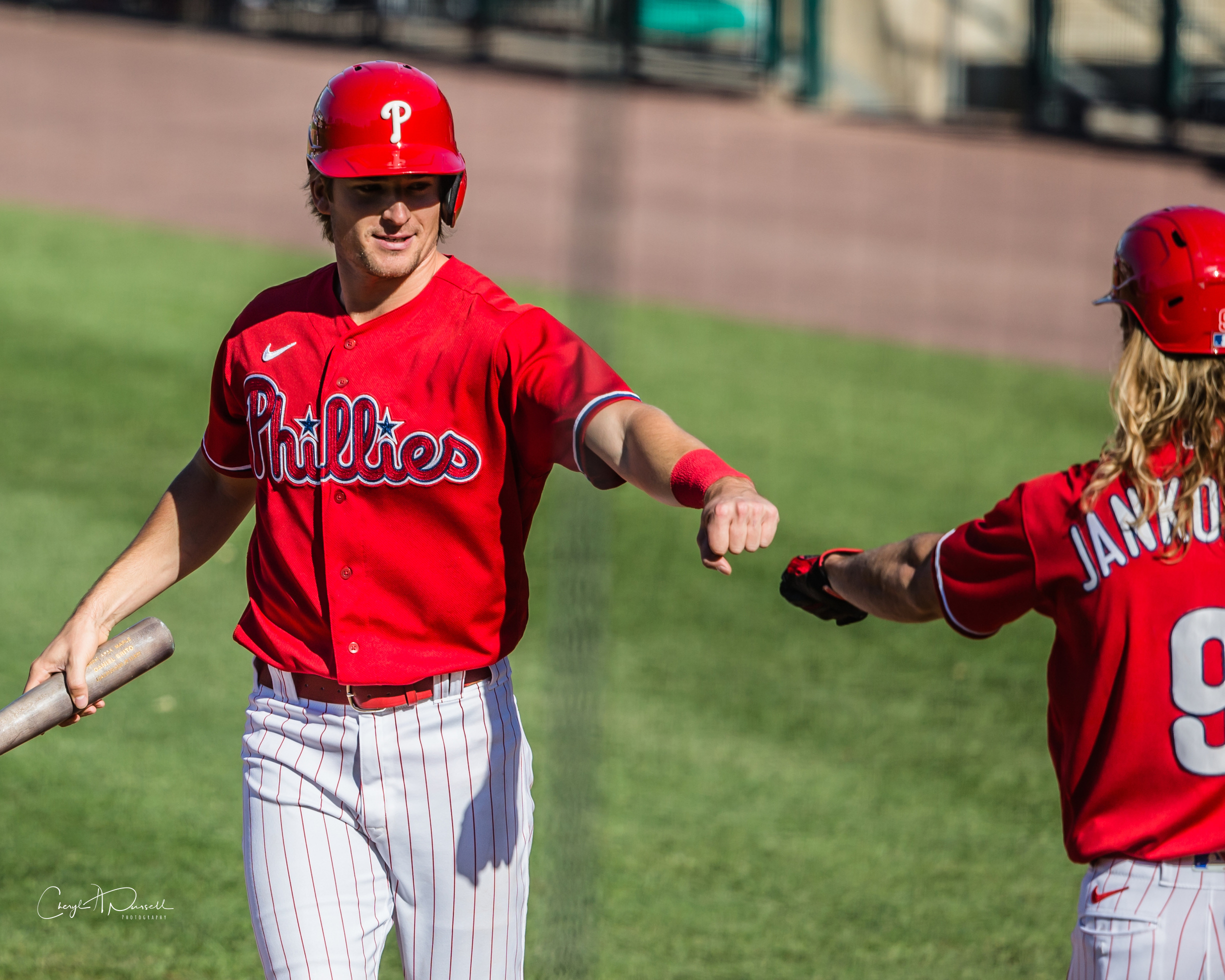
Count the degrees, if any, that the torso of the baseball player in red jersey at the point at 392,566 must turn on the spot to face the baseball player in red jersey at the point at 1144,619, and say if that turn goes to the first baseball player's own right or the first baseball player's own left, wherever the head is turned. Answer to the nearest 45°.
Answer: approximately 45° to the first baseball player's own left

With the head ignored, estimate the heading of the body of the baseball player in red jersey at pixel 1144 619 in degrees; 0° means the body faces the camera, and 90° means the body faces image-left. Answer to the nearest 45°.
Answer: approximately 180°

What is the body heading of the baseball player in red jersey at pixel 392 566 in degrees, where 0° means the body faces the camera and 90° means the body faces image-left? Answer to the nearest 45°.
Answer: approximately 0°

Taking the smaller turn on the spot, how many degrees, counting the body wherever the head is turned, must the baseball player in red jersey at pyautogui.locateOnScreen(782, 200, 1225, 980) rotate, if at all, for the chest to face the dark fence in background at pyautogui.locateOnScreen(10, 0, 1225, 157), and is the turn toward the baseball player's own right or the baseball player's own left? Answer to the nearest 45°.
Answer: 0° — they already face it

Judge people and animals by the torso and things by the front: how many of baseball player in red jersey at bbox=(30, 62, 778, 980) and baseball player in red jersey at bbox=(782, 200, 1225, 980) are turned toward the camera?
1

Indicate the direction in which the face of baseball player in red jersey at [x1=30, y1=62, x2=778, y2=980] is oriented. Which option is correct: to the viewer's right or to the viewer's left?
to the viewer's right

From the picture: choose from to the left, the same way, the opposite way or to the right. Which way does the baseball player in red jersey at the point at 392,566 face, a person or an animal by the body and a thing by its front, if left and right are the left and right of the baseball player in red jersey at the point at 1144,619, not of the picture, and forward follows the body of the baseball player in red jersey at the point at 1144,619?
the opposite way

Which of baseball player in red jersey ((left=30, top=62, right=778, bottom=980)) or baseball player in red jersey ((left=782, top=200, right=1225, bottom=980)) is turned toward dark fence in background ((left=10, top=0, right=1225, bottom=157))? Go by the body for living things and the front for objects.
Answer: baseball player in red jersey ((left=782, top=200, right=1225, bottom=980))

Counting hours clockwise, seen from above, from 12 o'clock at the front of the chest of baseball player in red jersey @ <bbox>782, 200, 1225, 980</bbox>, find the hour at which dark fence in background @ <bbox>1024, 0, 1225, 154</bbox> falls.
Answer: The dark fence in background is roughly at 12 o'clock from the baseball player in red jersey.

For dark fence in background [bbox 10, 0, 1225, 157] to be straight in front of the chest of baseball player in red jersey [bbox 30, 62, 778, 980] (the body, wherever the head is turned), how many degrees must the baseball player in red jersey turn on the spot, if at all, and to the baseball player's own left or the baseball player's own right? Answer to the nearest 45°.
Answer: approximately 180°
